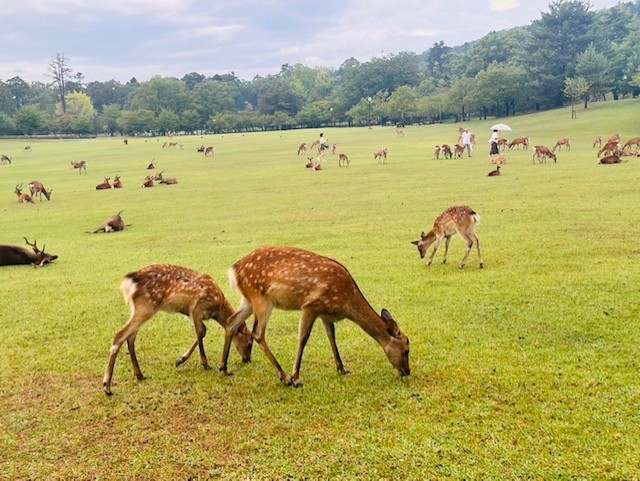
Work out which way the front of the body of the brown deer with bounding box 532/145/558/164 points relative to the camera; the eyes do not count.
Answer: to the viewer's right

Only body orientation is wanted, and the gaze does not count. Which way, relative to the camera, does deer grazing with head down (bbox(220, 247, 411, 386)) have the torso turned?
to the viewer's right

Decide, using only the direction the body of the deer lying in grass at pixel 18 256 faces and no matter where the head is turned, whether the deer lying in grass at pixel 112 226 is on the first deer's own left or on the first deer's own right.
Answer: on the first deer's own left

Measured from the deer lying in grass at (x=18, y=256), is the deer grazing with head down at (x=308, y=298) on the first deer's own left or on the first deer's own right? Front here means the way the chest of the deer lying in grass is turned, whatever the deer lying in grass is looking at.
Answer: on the first deer's own right

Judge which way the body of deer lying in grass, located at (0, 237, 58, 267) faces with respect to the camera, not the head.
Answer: to the viewer's right

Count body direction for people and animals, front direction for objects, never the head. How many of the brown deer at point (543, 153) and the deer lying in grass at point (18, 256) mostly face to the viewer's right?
2
